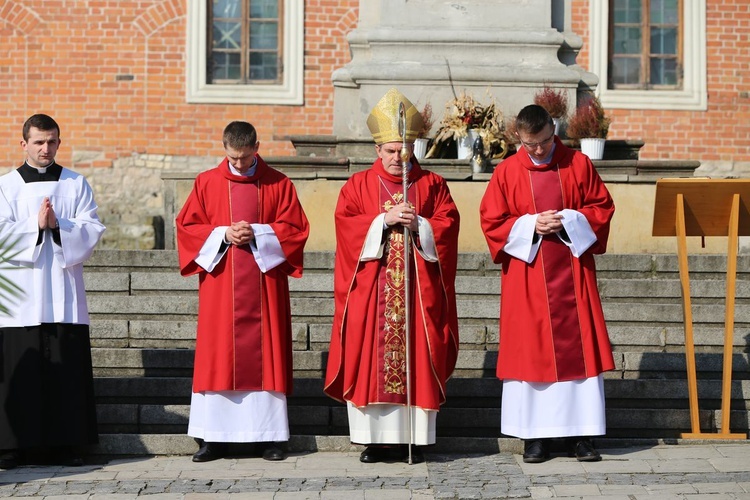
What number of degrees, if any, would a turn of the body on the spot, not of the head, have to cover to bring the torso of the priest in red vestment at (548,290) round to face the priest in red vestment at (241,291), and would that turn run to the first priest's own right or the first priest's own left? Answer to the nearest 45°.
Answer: approximately 90° to the first priest's own right

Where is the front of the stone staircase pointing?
toward the camera

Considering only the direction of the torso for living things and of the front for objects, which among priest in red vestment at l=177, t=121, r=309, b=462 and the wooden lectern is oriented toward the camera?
the priest in red vestment

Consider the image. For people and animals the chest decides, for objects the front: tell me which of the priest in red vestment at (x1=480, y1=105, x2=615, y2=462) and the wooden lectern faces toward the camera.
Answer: the priest in red vestment

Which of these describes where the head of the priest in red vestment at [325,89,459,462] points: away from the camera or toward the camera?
toward the camera

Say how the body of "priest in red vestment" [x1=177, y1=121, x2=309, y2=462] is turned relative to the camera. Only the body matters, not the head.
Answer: toward the camera

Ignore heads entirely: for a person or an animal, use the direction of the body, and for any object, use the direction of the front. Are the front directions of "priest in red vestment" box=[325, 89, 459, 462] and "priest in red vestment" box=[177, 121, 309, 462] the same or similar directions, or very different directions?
same or similar directions

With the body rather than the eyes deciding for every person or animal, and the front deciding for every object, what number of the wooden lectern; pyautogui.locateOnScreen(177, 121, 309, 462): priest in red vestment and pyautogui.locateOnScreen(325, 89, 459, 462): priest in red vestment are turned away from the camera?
1

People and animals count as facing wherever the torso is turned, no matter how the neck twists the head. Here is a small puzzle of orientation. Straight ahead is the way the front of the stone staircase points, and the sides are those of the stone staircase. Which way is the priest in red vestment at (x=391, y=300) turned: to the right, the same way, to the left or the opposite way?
the same way

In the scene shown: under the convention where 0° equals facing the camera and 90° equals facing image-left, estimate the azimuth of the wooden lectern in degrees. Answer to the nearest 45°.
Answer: approximately 180°

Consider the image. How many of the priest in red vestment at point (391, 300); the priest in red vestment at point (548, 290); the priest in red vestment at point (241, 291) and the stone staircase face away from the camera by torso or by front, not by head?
0

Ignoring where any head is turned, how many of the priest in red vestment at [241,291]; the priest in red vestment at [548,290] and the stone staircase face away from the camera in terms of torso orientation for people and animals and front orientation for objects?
0

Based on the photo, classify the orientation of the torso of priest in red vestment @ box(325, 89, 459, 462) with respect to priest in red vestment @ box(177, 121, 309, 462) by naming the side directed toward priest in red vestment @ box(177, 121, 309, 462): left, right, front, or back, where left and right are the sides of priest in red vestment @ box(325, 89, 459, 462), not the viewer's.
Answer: right

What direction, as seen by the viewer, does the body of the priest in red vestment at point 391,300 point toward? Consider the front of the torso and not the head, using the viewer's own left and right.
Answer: facing the viewer

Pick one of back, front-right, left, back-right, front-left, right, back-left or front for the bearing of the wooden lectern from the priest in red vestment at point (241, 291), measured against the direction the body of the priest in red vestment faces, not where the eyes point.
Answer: left
